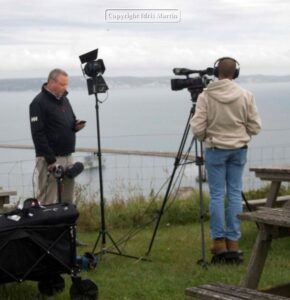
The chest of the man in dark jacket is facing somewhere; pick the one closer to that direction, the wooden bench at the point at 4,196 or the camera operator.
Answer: the camera operator

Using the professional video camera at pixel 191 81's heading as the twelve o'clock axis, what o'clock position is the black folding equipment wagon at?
The black folding equipment wagon is roughly at 10 o'clock from the professional video camera.

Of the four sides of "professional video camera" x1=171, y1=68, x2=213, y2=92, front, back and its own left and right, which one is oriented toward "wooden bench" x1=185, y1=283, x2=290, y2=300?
left

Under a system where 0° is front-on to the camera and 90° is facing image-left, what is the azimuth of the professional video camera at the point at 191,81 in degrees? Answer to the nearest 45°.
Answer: approximately 90°

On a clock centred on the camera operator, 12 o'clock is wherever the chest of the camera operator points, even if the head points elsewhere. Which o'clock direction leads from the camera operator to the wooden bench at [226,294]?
The wooden bench is roughly at 6 o'clock from the camera operator.

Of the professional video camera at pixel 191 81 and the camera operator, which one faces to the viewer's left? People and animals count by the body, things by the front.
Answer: the professional video camera

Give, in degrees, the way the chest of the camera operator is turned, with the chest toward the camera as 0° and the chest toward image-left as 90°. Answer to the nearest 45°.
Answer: approximately 180°

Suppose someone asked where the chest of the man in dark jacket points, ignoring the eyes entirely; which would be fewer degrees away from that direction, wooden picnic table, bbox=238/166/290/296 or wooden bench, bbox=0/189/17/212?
the wooden picnic table

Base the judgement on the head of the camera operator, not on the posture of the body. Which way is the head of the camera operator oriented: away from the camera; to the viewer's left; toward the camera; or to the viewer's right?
away from the camera

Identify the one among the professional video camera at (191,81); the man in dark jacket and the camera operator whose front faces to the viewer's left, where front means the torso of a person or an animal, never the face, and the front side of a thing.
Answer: the professional video camera
